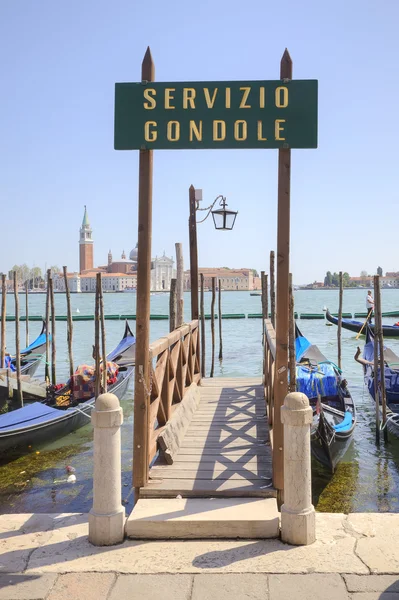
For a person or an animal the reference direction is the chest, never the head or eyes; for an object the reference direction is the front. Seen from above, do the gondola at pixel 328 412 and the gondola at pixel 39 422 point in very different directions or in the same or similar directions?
same or similar directions

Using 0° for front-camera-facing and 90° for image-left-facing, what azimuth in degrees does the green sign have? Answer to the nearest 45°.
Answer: approximately 0°

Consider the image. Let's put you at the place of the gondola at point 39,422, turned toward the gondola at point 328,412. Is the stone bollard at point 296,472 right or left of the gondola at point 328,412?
right
